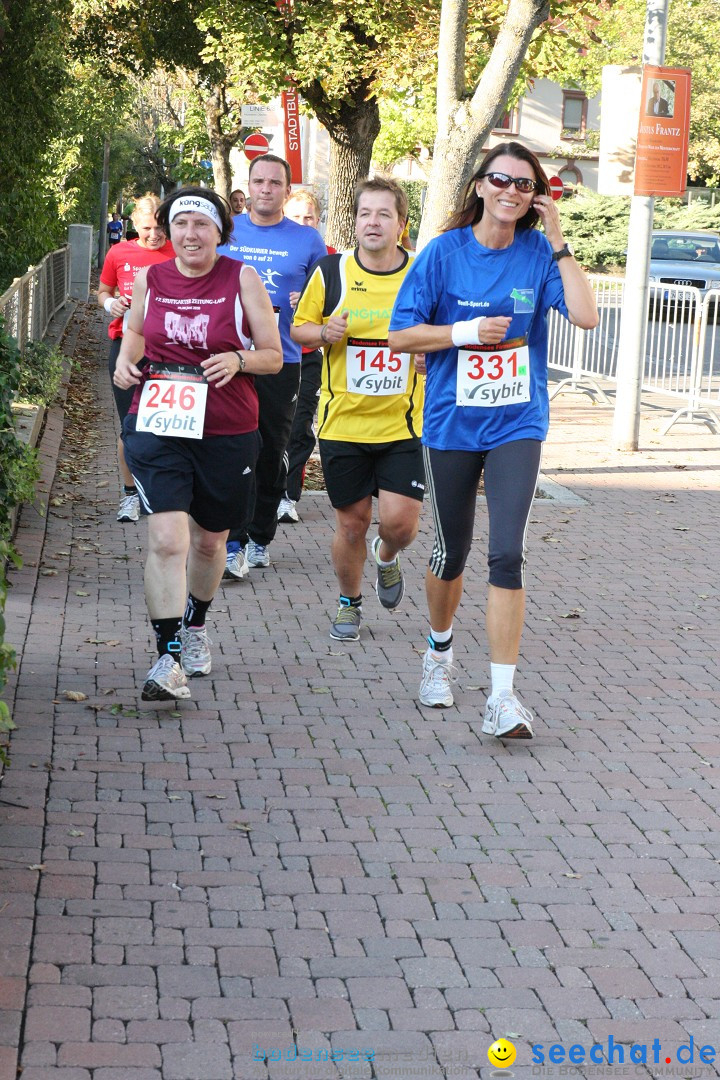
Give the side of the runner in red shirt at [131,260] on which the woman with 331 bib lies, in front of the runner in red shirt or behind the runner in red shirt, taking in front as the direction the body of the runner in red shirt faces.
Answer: in front

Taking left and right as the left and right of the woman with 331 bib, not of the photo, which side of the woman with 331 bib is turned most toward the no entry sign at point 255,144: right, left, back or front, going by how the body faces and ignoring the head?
back

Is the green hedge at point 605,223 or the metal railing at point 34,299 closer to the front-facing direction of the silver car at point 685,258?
the metal railing

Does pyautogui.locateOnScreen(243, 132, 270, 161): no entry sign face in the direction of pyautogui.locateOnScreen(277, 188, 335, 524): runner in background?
yes

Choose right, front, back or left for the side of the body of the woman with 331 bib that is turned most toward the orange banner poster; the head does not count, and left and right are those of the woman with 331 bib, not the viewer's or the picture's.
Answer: back

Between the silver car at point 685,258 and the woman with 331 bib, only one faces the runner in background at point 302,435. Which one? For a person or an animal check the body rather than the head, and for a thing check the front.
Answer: the silver car

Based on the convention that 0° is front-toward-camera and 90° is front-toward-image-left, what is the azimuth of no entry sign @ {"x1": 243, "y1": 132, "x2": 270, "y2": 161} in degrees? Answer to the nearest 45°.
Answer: approximately 0°
